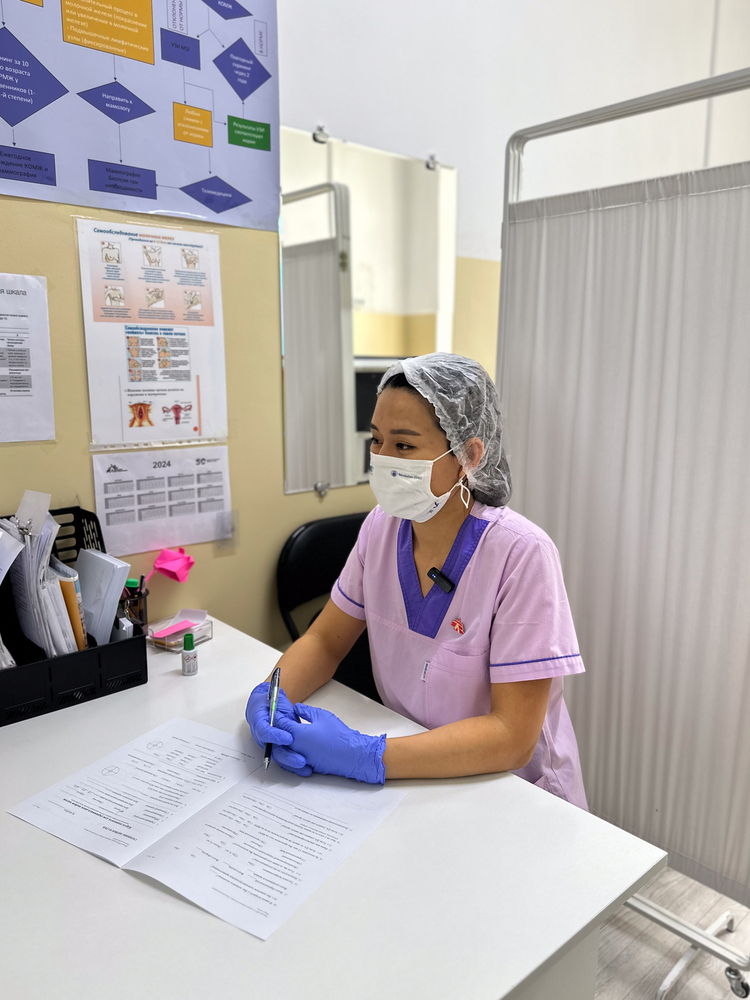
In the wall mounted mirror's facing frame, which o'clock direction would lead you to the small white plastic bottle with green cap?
The small white plastic bottle with green cap is roughly at 2 o'clock from the wall mounted mirror.

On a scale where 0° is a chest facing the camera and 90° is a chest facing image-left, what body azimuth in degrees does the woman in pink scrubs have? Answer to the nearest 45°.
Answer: approximately 45°

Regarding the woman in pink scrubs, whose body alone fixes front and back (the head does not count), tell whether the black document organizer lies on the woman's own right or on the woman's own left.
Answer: on the woman's own right

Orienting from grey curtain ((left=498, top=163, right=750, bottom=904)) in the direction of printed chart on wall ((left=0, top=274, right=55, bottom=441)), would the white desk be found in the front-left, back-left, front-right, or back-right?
front-left

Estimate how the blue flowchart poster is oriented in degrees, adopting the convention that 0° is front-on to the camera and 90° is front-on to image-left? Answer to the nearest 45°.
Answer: approximately 315°

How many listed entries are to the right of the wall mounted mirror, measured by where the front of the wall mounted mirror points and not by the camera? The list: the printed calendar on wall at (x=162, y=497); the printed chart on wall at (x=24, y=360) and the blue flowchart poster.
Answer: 3

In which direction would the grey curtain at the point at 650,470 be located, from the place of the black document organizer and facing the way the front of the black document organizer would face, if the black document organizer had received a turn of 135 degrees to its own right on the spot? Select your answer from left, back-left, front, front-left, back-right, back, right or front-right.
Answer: back

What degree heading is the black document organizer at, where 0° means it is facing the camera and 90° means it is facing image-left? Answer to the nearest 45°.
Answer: approximately 315°

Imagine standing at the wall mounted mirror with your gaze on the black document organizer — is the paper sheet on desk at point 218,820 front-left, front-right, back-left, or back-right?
front-left

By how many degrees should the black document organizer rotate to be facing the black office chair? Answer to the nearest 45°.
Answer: approximately 90° to its left
